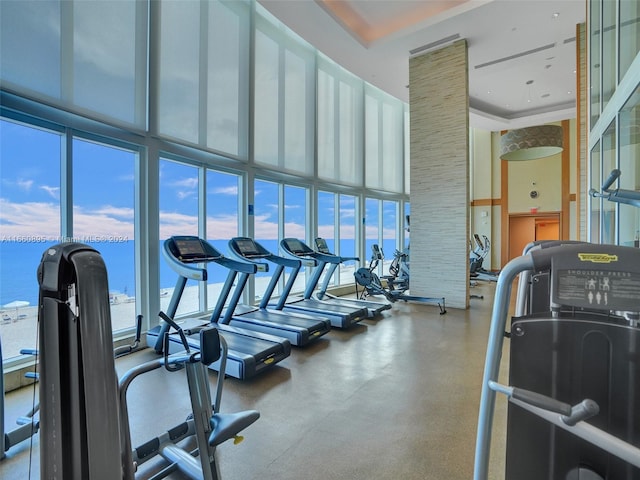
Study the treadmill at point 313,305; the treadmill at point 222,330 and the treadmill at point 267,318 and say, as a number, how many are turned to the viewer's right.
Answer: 0

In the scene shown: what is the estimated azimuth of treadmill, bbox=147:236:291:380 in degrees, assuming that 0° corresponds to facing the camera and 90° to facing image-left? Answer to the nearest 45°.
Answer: approximately 135°

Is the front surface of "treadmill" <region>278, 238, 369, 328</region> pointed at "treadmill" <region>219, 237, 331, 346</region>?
no

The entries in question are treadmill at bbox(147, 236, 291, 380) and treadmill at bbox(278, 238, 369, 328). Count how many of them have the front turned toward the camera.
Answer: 0

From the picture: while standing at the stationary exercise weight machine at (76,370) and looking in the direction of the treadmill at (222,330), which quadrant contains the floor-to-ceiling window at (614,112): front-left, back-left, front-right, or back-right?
front-right

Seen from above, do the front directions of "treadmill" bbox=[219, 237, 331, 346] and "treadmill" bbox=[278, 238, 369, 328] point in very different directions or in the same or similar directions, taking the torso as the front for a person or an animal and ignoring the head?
same or similar directions

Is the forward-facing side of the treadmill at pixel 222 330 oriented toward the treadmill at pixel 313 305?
no

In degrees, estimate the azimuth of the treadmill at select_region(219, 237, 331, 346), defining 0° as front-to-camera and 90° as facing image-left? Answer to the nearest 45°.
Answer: approximately 135°

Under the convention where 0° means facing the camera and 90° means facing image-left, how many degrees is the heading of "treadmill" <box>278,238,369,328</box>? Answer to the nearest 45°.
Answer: approximately 135°

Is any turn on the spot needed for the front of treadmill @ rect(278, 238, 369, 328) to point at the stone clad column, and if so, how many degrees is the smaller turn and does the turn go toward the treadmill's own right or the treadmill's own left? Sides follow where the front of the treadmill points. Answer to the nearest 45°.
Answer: approximately 90° to the treadmill's own right

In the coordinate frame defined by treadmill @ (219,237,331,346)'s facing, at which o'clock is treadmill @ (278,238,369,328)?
treadmill @ (278,238,369,328) is roughly at 3 o'clock from treadmill @ (219,237,331,346).

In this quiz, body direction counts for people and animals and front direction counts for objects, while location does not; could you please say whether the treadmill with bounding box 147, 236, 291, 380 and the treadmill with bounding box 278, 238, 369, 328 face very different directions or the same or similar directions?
same or similar directions

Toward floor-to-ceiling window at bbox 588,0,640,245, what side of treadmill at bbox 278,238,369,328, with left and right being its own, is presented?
back

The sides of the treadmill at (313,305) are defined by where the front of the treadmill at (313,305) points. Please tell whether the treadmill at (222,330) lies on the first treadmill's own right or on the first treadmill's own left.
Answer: on the first treadmill's own left
